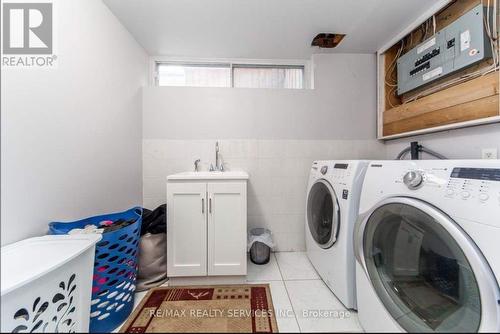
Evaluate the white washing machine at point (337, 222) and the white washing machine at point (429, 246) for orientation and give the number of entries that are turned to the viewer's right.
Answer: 0

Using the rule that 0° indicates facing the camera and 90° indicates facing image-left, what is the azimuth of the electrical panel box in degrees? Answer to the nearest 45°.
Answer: approximately 45°

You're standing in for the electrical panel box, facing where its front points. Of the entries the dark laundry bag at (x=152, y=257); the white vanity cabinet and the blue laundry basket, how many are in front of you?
3

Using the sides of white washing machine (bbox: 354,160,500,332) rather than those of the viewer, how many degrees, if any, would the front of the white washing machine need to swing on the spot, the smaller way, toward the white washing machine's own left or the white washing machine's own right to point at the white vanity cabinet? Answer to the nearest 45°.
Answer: approximately 45° to the white washing machine's own right

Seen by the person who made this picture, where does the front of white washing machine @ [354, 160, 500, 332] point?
facing the viewer and to the left of the viewer

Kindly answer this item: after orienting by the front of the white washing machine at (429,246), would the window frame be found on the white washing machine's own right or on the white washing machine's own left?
on the white washing machine's own right

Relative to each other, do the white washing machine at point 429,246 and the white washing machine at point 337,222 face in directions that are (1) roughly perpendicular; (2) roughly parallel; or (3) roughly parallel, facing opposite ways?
roughly parallel

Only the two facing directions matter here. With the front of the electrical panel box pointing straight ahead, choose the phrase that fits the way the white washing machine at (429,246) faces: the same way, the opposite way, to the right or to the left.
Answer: the same way

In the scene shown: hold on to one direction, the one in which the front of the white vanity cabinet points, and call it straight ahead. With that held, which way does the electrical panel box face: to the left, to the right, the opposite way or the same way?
to the right

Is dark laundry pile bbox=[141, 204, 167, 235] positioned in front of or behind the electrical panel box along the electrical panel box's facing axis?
in front

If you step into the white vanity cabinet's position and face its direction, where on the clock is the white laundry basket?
The white laundry basket is roughly at 1 o'clock from the white vanity cabinet.

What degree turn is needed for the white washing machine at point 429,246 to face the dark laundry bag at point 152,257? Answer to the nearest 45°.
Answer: approximately 45° to its right

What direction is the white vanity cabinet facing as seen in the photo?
toward the camera
